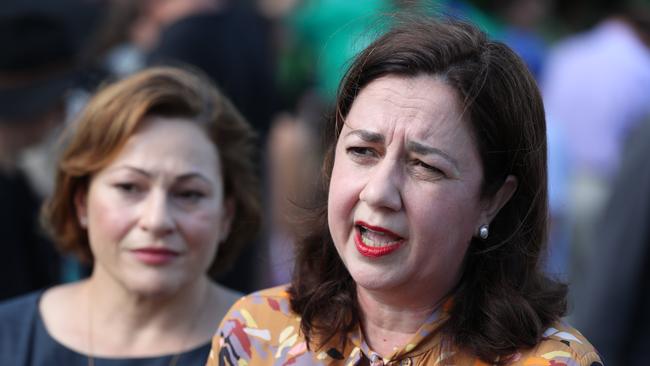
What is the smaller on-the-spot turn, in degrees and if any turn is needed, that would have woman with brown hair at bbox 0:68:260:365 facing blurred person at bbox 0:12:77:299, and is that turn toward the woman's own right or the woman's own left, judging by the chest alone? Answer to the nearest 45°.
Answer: approximately 180°

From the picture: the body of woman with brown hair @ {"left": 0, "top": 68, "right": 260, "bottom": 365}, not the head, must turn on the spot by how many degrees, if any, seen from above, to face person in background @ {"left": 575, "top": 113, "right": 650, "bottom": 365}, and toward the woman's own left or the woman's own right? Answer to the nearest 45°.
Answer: approximately 90° to the woman's own left

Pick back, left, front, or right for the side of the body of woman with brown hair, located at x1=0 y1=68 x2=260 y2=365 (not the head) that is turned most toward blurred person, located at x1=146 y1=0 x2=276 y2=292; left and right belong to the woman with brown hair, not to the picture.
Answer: back

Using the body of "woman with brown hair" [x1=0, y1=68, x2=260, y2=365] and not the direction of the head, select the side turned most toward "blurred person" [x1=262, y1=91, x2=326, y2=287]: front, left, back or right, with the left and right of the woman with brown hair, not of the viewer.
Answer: back

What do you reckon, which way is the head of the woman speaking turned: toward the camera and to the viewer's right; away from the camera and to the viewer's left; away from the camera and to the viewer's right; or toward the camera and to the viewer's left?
toward the camera and to the viewer's left

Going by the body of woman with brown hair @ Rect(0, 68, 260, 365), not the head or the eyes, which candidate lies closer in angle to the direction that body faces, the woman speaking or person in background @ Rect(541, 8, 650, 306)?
the woman speaking

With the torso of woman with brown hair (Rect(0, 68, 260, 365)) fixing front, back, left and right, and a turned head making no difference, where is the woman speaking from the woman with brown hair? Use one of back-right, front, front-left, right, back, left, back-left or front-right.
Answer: front-left

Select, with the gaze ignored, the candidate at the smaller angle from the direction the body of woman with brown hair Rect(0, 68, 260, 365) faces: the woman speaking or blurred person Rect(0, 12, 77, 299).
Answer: the woman speaking

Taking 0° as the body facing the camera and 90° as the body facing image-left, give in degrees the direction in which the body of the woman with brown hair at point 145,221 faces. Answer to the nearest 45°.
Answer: approximately 0°
